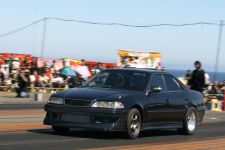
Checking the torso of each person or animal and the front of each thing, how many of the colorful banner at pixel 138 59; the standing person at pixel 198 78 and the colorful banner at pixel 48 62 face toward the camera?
3

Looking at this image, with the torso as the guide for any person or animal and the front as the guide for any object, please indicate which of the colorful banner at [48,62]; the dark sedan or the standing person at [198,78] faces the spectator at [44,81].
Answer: the colorful banner

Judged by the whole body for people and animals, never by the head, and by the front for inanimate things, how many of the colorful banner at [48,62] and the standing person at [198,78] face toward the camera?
2

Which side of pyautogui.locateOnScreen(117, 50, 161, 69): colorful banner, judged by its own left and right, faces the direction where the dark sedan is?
front

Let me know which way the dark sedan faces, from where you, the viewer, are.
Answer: facing the viewer and to the left of the viewer

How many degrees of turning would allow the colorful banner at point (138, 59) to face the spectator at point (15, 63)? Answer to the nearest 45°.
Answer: approximately 45° to its right

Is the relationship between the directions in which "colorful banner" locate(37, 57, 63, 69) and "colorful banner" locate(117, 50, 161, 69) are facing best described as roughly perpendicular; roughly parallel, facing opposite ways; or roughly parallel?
roughly parallel

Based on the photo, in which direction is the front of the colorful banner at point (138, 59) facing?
toward the camera

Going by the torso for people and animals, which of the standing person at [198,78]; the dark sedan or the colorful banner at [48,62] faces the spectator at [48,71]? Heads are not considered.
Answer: the colorful banner

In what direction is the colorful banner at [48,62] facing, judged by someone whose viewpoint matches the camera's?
facing the viewer

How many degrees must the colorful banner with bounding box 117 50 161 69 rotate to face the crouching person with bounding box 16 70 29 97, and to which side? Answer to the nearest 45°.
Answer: approximately 45° to its right

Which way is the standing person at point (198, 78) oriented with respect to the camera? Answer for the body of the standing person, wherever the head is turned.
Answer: toward the camera
